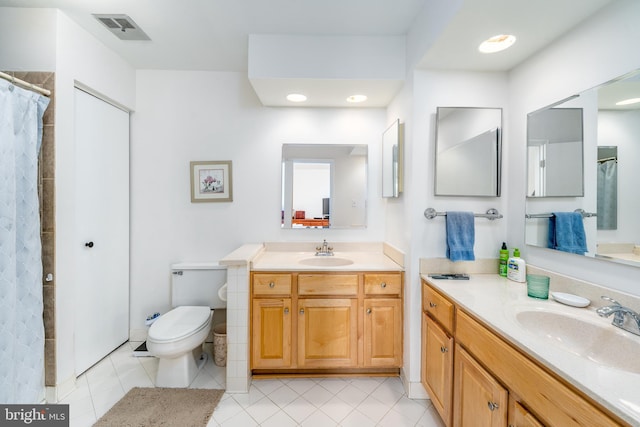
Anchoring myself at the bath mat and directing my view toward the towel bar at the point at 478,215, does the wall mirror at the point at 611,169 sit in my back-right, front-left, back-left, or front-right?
front-right

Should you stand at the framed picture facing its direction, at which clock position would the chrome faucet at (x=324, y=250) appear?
The chrome faucet is roughly at 10 o'clock from the framed picture.

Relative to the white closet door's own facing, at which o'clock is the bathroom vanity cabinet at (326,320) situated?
The bathroom vanity cabinet is roughly at 12 o'clock from the white closet door.

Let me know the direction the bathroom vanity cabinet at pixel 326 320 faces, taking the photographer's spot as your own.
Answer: facing the viewer

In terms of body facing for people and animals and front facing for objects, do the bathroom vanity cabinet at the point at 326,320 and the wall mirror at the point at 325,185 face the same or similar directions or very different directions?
same or similar directions

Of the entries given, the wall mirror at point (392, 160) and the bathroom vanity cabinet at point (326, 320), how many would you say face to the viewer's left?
1

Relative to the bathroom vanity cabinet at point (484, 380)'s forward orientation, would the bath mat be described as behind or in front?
in front

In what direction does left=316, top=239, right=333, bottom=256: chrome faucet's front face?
toward the camera

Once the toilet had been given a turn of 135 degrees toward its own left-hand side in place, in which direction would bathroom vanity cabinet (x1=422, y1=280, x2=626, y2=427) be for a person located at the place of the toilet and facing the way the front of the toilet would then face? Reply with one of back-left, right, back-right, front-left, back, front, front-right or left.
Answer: front-right

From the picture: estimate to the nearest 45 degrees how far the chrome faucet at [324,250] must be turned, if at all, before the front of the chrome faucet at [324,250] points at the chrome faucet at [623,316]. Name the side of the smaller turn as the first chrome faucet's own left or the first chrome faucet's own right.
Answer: approximately 45° to the first chrome faucet's own left

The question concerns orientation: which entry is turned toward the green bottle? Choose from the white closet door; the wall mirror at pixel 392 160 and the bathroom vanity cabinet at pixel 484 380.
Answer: the white closet door

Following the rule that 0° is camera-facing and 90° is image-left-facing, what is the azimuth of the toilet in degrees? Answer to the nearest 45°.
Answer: approximately 45°

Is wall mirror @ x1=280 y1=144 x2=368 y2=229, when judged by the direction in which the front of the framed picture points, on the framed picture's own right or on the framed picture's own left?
on the framed picture's own left

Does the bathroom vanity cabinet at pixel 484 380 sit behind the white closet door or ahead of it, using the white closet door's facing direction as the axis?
ahead
